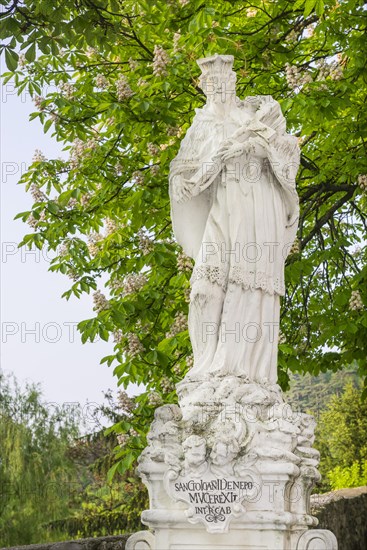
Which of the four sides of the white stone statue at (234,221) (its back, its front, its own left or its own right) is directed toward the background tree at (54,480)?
back

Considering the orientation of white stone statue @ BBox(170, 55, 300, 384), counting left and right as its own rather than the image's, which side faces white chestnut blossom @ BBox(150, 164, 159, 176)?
back

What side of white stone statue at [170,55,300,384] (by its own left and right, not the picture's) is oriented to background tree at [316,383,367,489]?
back

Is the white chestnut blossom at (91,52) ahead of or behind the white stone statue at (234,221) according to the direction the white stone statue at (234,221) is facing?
behind

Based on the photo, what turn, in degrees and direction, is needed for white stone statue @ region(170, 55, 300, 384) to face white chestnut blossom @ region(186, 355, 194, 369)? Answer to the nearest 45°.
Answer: approximately 180°

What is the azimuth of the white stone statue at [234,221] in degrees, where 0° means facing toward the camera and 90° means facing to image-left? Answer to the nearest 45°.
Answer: approximately 0°
